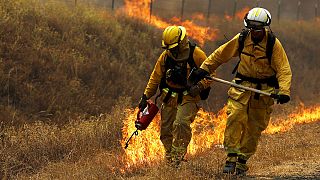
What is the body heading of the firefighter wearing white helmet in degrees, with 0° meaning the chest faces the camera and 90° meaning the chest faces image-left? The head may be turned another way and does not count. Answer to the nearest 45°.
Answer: approximately 0°

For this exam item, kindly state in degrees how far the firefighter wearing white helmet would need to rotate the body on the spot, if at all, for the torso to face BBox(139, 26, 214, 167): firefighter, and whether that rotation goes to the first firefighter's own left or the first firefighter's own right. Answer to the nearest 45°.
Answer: approximately 90° to the first firefighter's own right
